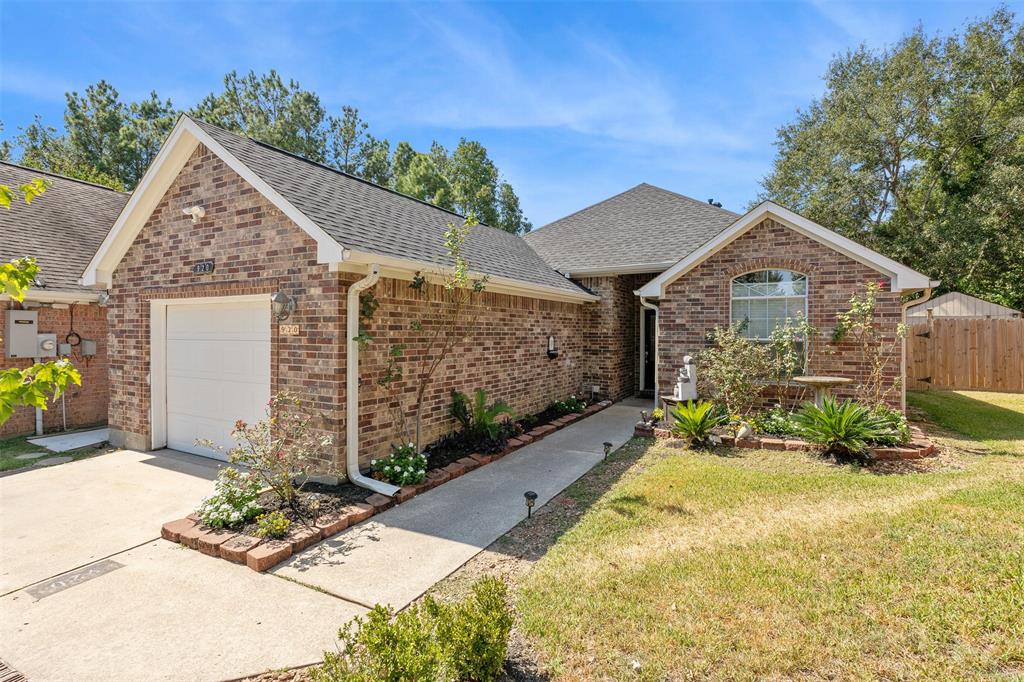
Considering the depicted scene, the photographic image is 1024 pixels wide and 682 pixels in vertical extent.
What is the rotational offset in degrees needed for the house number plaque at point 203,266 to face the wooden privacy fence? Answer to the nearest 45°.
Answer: approximately 135° to its left

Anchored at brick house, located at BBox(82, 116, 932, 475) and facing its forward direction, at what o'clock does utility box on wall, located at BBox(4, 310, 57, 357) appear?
The utility box on wall is roughly at 2 o'clock from the brick house.

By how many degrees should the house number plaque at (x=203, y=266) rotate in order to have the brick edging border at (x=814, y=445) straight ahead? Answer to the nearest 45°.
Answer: approximately 90° to its left

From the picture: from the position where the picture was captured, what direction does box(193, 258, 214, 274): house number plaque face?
facing the viewer and to the left of the viewer

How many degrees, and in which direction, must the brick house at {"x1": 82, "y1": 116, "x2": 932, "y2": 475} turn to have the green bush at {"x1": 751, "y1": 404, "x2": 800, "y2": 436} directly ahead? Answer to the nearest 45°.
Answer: approximately 135° to its left

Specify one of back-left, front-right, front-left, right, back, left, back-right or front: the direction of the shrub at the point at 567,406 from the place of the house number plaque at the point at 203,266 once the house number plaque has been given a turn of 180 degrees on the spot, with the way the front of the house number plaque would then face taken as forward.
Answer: front-right

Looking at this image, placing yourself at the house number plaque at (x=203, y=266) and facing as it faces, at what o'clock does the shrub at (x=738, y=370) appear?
The shrub is roughly at 8 o'clock from the house number plaque.

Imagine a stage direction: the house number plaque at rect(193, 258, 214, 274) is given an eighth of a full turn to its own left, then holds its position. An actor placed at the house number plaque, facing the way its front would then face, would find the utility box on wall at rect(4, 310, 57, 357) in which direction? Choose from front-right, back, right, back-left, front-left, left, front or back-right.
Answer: back-right

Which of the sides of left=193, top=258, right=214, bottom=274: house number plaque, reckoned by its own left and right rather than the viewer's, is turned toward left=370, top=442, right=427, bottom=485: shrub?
left
